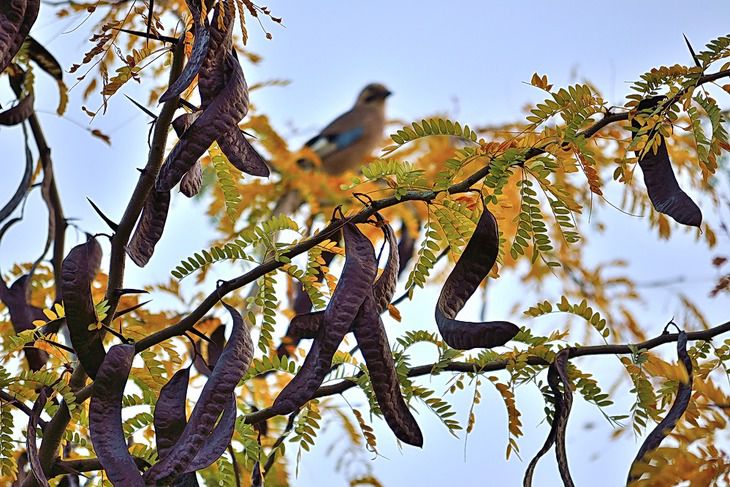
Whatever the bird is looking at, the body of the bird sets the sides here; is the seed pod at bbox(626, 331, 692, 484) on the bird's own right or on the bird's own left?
on the bird's own right

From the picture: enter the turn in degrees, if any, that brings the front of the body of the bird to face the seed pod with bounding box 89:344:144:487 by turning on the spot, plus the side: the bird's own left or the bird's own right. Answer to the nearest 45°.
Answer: approximately 90° to the bird's own right

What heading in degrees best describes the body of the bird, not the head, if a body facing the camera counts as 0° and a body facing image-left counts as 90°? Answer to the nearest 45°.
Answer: approximately 270°

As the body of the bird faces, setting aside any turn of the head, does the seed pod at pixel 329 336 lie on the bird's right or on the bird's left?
on the bird's right

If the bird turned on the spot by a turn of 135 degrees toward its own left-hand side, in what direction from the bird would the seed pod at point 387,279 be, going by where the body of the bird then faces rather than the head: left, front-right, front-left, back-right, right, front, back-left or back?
back-left

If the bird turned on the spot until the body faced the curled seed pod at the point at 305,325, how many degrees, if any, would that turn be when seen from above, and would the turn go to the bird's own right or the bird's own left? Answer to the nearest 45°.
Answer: approximately 90° to the bird's own right

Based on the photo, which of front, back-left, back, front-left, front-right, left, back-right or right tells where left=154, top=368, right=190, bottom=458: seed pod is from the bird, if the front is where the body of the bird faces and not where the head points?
right
